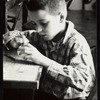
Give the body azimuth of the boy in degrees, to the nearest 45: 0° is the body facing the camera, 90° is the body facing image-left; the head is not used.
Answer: approximately 45°
